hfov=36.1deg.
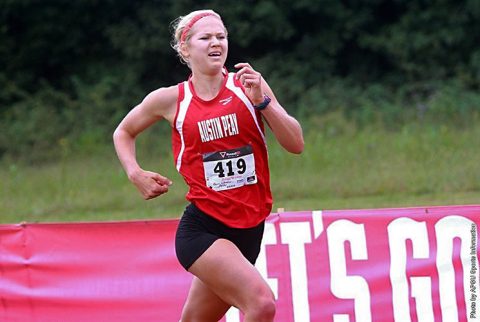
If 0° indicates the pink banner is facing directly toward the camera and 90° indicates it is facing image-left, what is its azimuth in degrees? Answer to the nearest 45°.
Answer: approximately 0°
